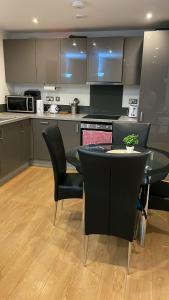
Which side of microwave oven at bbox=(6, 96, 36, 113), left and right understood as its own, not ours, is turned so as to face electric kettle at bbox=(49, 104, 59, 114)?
left

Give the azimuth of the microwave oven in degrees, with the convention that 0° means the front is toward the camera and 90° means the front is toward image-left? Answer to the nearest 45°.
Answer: approximately 0°

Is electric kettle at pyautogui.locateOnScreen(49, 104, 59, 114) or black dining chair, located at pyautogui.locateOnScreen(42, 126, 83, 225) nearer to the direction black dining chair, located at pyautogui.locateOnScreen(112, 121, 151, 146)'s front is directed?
the black dining chair

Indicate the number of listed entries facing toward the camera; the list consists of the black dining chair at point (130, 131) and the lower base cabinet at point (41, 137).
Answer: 2

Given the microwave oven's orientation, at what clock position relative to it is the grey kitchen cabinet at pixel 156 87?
The grey kitchen cabinet is roughly at 10 o'clock from the microwave oven.

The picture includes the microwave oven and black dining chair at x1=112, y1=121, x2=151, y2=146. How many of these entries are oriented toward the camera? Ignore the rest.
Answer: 2

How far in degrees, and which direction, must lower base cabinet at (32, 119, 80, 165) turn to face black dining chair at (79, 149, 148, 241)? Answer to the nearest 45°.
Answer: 0° — it already faces it

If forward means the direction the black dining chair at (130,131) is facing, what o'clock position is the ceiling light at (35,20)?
The ceiling light is roughly at 4 o'clock from the black dining chair.

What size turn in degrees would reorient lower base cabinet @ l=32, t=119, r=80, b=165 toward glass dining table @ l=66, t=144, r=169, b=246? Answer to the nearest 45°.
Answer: approximately 45° to its left

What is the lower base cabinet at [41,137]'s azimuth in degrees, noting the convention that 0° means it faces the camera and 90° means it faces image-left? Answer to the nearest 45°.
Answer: approximately 0°
